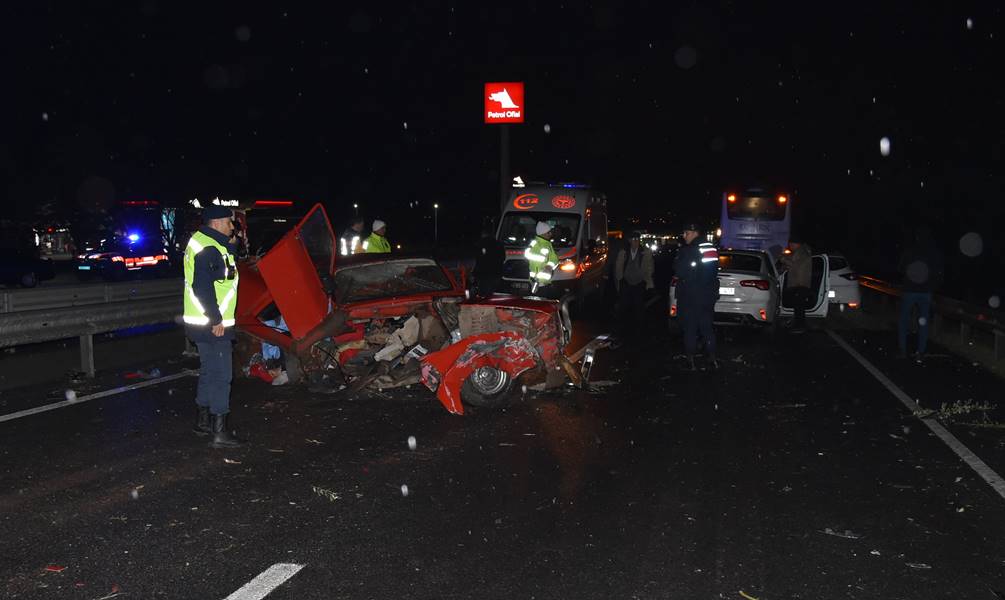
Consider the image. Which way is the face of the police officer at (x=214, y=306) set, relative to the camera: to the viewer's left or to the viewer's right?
to the viewer's right

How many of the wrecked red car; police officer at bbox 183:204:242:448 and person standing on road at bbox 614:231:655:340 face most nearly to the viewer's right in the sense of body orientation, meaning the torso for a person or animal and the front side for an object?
2

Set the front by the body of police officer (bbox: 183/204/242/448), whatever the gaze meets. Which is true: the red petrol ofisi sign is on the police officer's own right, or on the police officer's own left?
on the police officer's own left

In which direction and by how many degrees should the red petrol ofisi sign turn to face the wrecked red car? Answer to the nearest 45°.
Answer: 0° — it already faces it

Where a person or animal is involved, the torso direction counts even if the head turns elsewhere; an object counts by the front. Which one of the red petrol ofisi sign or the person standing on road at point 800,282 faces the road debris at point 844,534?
the red petrol ofisi sign

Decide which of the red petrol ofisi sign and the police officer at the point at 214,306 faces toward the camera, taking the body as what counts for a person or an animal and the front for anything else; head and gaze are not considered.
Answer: the red petrol ofisi sign

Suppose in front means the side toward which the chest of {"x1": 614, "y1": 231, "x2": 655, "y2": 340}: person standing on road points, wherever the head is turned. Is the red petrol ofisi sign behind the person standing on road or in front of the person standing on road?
behind

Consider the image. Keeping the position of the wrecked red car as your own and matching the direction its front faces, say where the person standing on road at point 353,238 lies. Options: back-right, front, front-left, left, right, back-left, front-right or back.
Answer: left

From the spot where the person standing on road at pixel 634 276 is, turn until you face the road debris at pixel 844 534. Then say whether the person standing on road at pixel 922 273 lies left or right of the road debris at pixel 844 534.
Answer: left

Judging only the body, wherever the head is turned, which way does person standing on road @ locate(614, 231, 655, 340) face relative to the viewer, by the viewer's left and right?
facing the viewer

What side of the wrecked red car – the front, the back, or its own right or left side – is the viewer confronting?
right

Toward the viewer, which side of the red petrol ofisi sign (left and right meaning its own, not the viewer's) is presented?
front

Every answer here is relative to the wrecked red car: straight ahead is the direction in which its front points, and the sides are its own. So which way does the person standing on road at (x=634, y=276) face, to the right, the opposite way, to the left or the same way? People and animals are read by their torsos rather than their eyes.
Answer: to the right

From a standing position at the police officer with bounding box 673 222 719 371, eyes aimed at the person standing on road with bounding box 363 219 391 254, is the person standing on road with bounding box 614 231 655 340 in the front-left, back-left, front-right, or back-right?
front-right
